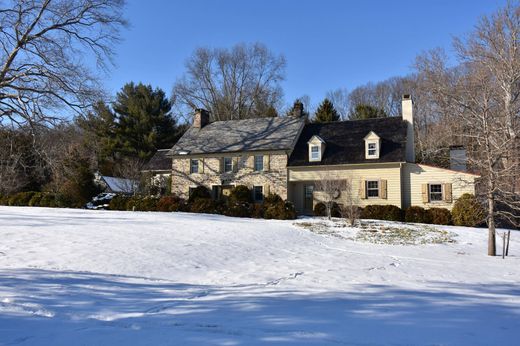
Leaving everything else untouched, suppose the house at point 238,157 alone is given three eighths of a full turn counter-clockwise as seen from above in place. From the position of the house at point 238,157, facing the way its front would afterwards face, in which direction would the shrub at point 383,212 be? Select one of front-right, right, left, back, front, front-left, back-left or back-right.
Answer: right

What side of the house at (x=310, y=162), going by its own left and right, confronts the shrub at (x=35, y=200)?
right

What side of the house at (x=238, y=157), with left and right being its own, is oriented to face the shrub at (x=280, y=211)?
front

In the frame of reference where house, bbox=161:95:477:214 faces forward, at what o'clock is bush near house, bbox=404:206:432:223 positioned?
The bush near house is roughly at 10 o'clock from the house.

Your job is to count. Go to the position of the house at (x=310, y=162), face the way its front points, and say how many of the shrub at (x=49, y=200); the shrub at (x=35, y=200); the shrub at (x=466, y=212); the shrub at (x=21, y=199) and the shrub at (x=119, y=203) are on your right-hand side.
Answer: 4

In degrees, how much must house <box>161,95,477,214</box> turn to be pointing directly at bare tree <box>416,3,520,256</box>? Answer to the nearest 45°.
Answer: approximately 90° to its left

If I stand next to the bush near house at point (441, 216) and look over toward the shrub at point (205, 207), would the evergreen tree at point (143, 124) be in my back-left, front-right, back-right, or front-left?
front-right

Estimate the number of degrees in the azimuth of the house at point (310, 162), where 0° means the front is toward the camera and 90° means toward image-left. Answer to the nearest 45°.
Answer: approximately 0°

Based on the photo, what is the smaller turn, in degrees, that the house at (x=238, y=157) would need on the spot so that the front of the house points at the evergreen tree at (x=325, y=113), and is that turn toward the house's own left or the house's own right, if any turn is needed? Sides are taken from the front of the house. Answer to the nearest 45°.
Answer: approximately 135° to the house's own left

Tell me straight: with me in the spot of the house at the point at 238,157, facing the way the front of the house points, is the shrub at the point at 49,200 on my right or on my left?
on my right

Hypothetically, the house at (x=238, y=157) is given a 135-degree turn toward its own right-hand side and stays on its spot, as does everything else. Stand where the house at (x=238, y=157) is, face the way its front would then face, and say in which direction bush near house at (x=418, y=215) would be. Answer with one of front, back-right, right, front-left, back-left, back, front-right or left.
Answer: back

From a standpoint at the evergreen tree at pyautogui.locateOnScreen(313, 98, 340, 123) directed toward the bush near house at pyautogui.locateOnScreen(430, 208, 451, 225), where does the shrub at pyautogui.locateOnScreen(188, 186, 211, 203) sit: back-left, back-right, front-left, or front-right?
front-right

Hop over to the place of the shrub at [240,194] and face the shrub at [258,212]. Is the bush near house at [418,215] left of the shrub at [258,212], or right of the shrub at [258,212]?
left

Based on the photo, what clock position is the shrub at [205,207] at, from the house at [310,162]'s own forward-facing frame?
The shrub is roughly at 2 o'clock from the house.

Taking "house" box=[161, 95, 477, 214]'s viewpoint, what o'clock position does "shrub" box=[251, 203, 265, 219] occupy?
The shrub is roughly at 1 o'clock from the house.
